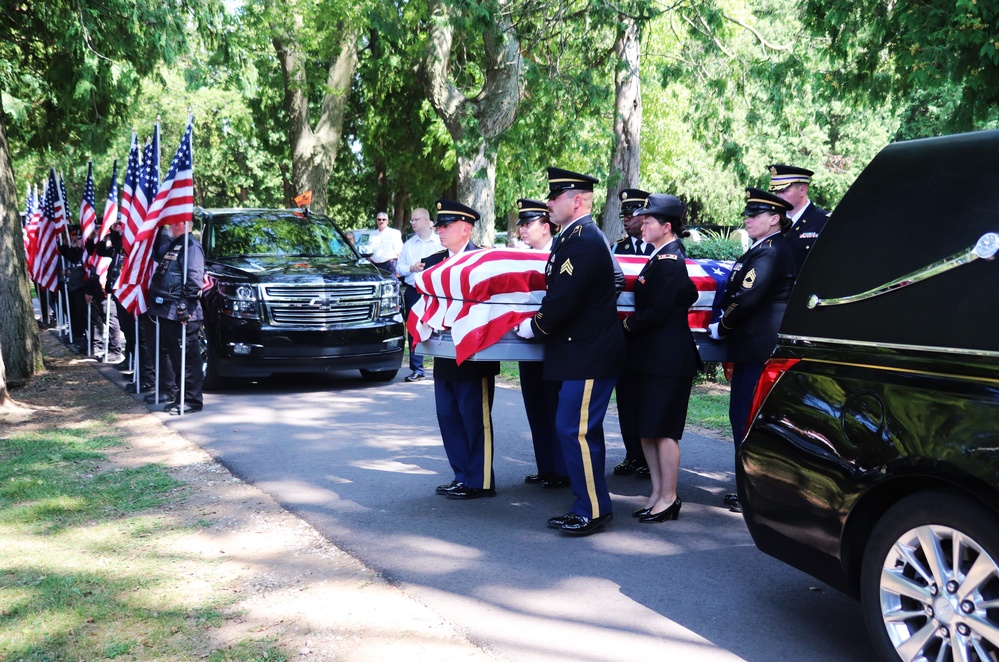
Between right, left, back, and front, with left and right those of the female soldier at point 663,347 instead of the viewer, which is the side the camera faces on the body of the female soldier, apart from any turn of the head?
left

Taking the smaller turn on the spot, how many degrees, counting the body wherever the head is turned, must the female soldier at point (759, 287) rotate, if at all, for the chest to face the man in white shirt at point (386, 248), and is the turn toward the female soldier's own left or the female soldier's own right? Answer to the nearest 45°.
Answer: approximately 45° to the female soldier's own right

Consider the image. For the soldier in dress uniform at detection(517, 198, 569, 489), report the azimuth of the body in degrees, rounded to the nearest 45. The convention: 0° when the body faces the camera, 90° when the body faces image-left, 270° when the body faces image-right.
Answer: approximately 45°

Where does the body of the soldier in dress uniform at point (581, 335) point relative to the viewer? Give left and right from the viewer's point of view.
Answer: facing to the left of the viewer

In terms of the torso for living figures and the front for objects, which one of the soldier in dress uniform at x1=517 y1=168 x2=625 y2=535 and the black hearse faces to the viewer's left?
the soldier in dress uniform

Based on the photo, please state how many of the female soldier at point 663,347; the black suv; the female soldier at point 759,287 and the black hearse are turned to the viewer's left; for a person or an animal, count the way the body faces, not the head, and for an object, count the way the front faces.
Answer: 2
